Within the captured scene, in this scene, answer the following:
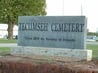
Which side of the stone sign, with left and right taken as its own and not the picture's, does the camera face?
front
